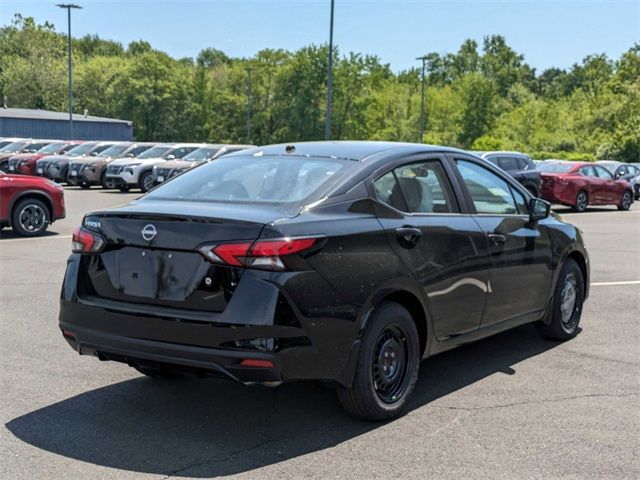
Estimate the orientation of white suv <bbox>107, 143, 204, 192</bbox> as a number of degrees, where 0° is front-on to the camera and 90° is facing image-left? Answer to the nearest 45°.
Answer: approximately 45°

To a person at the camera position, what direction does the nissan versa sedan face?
facing away from the viewer and to the right of the viewer

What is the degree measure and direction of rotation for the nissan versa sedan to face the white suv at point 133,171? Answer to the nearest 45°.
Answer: approximately 45° to its left

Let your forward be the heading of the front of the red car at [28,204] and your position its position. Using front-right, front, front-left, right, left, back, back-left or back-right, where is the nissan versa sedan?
right

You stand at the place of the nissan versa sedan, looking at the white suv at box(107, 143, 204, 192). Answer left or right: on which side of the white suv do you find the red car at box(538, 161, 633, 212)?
right

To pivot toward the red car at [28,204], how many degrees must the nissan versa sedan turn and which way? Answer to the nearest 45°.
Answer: approximately 90° to its left

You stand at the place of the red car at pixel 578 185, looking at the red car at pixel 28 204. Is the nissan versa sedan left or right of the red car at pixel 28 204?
left

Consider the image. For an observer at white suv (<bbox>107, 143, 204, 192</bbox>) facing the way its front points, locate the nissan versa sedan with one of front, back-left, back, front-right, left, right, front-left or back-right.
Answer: front-left
